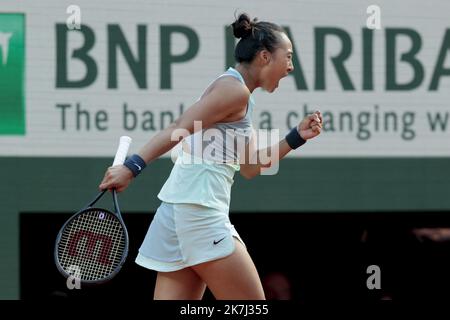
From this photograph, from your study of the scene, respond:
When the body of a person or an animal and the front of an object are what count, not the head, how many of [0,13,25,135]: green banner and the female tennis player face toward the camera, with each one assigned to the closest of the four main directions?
1

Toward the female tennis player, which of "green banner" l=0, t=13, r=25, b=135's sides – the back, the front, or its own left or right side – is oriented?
front

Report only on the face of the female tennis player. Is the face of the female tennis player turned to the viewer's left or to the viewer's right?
to the viewer's right

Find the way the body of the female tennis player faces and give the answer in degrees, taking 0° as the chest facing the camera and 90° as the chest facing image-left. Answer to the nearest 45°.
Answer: approximately 270°

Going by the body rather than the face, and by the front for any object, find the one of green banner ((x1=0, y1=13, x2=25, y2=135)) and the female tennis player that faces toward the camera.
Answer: the green banner

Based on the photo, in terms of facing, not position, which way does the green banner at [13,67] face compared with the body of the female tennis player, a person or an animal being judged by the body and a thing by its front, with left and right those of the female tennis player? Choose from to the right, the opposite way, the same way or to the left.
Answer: to the right

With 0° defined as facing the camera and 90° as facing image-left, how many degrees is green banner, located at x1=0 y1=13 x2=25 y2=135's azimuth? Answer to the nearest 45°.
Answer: approximately 0°

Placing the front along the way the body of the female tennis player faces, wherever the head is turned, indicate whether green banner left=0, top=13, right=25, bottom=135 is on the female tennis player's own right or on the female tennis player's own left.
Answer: on the female tennis player's own left
